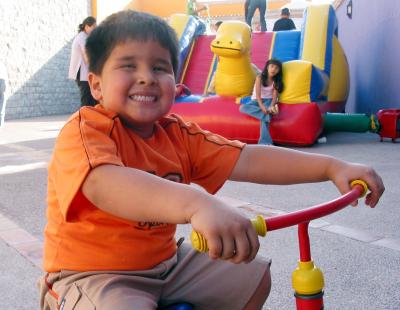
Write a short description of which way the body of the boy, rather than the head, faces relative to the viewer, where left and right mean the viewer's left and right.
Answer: facing the viewer and to the right of the viewer

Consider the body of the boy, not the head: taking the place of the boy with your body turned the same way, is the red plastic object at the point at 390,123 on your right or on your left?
on your left

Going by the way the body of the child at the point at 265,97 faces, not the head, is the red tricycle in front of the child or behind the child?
in front

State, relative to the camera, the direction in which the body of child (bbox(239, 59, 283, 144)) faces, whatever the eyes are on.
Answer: toward the camera

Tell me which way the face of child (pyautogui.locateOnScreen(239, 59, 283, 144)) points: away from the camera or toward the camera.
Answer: toward the camera

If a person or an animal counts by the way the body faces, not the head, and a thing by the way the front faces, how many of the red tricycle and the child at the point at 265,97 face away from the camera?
0

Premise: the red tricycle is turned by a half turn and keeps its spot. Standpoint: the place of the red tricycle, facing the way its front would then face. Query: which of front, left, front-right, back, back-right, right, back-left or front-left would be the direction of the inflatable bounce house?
front-right

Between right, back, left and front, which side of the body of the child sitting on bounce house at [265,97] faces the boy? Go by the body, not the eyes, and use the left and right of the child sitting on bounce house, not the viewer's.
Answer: front
